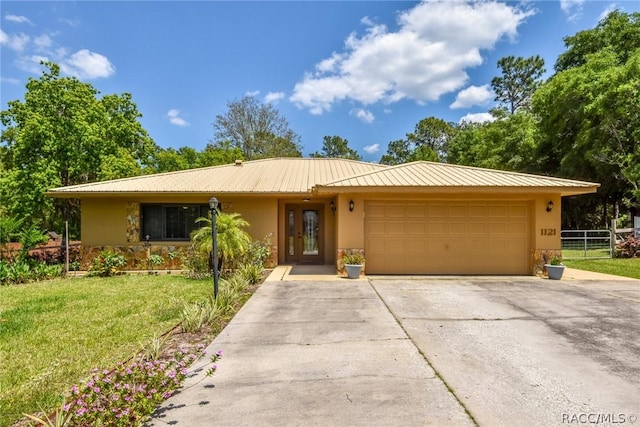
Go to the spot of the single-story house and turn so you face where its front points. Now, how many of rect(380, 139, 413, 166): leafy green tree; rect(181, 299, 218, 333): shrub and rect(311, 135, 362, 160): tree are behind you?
2

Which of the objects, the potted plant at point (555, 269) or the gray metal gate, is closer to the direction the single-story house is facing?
the potted plant

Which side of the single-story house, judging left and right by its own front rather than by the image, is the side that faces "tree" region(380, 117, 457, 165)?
back

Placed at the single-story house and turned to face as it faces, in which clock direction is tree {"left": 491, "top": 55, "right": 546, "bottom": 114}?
The tree is roughly at 7 o'clock from the single-story house.

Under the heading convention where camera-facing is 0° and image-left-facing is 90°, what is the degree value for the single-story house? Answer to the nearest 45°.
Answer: approximately 0°

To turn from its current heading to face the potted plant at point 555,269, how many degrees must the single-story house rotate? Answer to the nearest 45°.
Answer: approximately 90° to its left

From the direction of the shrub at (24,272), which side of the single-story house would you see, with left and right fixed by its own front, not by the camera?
right

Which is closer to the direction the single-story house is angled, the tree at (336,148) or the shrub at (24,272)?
the shrub

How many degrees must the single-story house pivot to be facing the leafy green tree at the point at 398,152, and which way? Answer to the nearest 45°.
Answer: approximately 180°

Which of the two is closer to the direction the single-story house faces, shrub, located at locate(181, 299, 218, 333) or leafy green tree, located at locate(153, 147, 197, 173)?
the shrub

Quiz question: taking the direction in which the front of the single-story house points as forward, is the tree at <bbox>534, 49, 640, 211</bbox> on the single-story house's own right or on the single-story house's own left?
on the single-story house's own left

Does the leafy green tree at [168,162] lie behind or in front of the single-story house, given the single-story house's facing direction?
behind

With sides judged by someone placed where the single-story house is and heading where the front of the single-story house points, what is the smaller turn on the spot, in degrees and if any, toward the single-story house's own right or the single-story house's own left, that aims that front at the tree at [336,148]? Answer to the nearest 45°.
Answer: approximately 180°

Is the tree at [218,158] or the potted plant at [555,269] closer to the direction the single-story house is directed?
the potted plant
